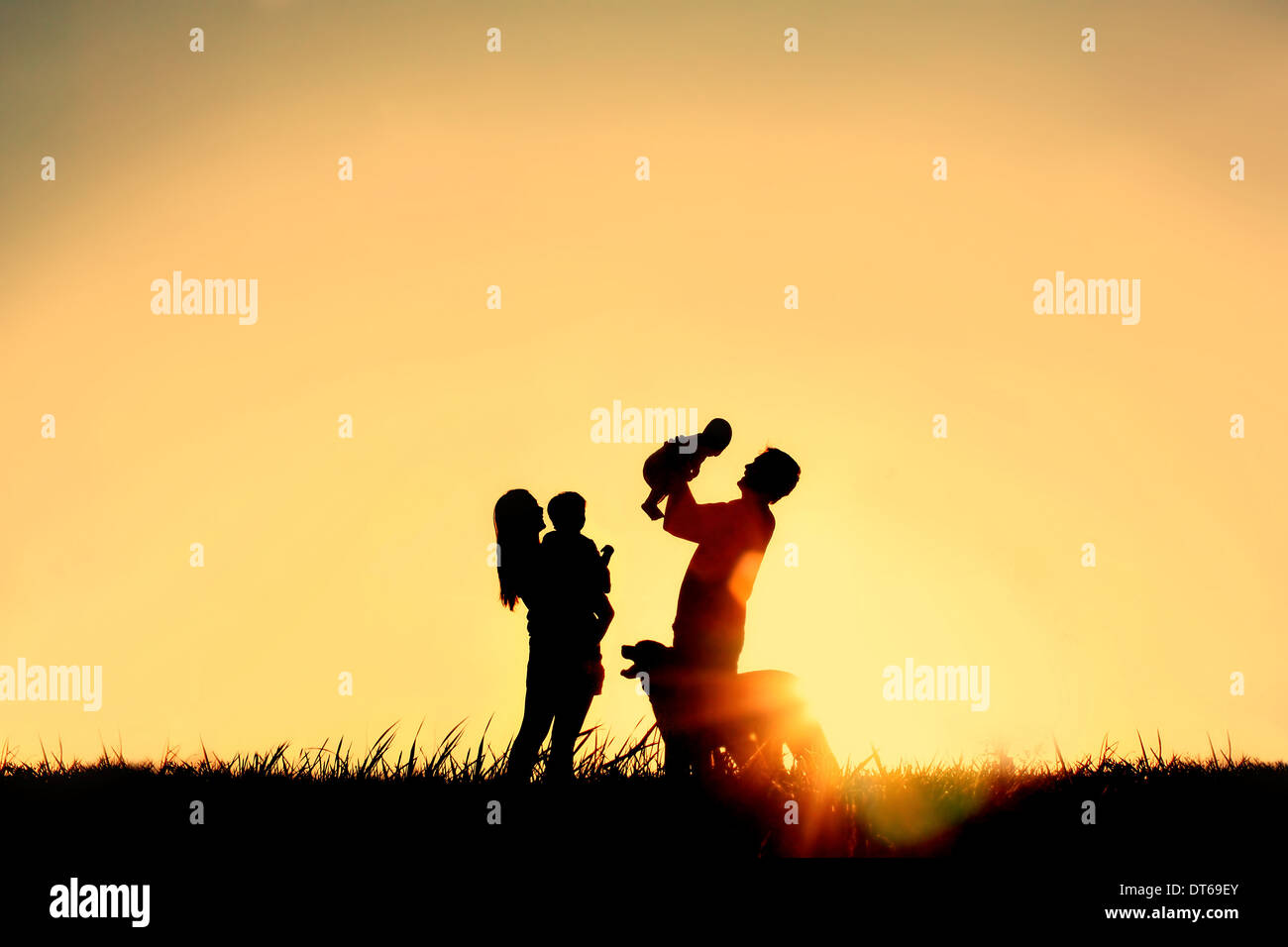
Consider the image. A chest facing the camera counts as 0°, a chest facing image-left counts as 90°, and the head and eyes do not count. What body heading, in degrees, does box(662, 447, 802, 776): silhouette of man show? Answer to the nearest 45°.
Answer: approximately 90°

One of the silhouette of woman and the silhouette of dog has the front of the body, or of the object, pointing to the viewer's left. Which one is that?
the silhouette of dog

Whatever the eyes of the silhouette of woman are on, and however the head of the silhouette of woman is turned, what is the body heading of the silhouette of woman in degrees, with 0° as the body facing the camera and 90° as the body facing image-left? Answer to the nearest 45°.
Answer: approximately 270°

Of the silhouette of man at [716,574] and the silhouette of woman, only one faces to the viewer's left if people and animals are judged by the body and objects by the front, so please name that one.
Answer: the silhouette of man

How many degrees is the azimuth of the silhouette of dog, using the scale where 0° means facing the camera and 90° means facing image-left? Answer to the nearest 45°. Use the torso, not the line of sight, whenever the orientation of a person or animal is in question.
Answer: approximately 90°
